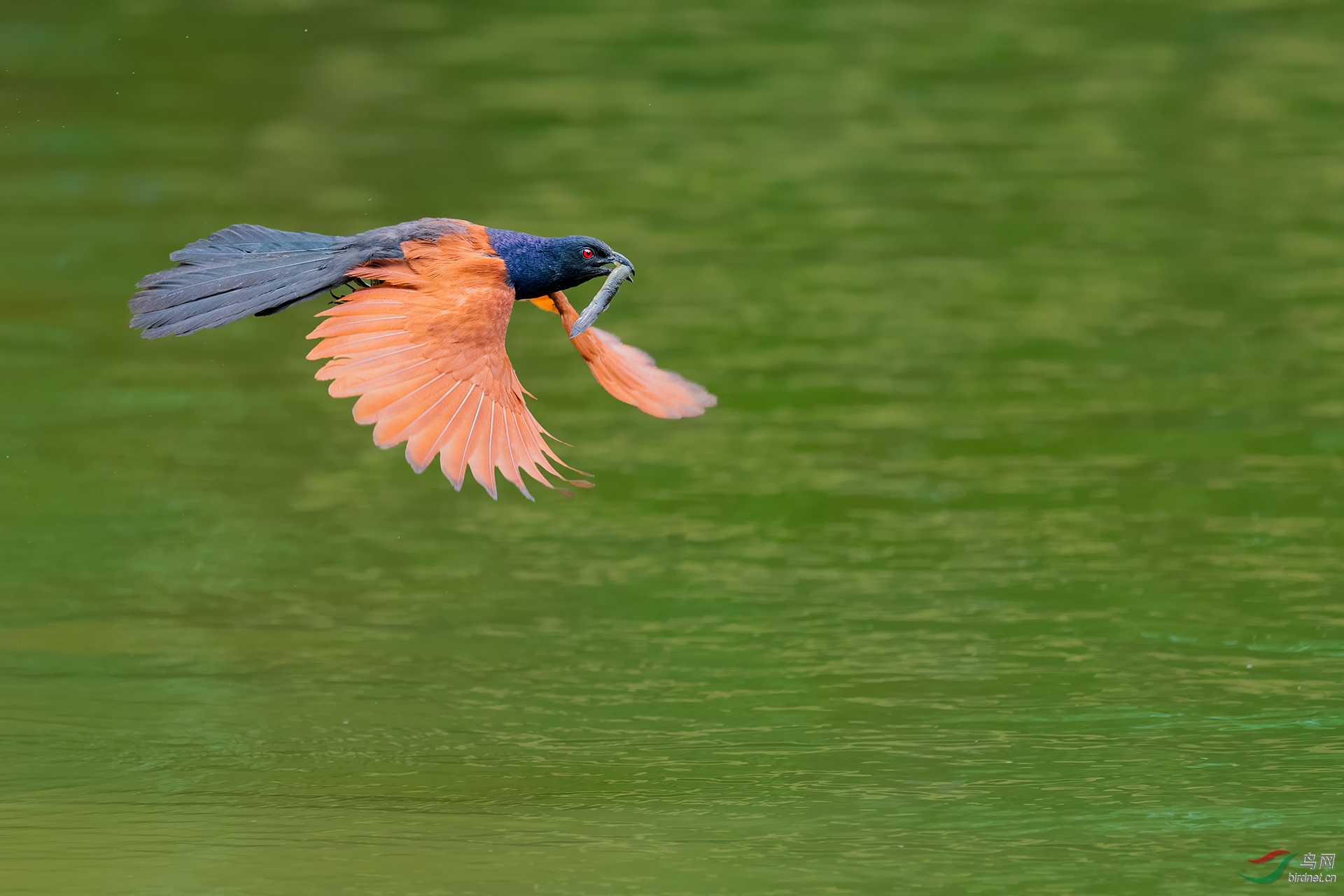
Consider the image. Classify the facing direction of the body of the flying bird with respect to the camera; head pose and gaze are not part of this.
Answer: to the viewer's right
